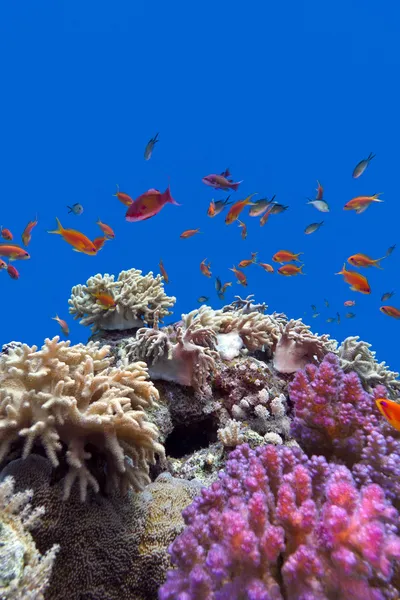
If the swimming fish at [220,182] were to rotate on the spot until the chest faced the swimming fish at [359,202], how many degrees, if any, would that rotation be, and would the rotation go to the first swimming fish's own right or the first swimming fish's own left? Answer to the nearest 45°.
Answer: approximately 135° to the first swimming fish's own right

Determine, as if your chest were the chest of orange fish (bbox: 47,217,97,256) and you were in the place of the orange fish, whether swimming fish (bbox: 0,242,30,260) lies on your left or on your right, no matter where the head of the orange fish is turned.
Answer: on your left

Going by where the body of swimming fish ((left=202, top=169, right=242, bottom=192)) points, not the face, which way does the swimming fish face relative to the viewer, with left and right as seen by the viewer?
facing to the left of the viewer

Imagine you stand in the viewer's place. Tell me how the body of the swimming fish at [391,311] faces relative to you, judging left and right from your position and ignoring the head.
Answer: facing to the left of the viewer

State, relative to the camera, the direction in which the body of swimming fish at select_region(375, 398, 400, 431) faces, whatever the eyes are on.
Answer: to the viewer's left
